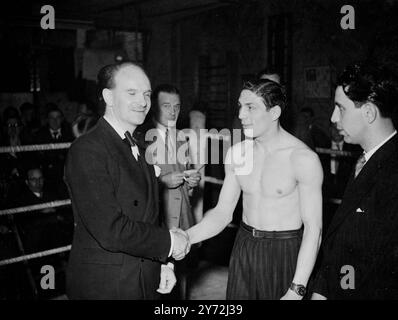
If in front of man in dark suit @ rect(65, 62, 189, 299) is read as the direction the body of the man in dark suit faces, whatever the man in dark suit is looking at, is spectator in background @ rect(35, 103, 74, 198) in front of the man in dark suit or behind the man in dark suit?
behind

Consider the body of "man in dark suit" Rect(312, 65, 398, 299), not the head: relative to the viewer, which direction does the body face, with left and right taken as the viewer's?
facing to the left of the viewer

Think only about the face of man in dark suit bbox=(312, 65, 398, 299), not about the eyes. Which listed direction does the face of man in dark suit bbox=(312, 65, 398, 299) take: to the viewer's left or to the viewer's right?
to the viewer's left

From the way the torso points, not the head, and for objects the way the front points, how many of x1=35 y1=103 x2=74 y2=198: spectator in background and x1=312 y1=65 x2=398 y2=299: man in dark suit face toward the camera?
1

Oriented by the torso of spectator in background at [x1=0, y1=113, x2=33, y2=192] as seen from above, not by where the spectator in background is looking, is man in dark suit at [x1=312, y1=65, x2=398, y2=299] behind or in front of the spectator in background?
in front

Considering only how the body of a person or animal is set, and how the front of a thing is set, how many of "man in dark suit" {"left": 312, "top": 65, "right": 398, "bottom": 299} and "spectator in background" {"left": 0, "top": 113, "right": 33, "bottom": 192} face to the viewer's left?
1

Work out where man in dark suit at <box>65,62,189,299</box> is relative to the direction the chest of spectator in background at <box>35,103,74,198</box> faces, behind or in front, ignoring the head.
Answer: in front

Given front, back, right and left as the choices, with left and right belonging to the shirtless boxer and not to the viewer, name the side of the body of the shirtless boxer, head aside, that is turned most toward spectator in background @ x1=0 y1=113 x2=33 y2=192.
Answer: right
